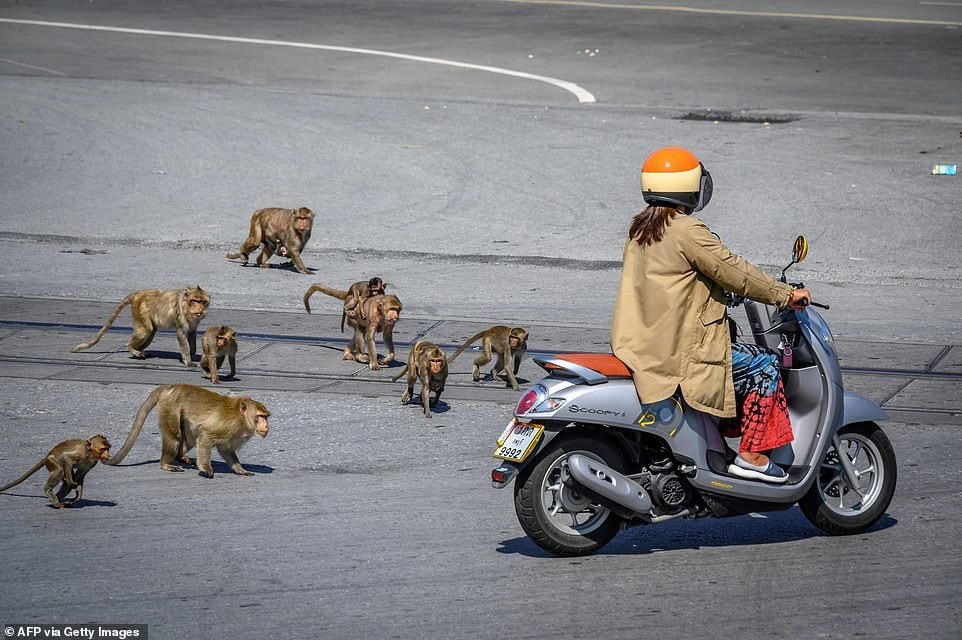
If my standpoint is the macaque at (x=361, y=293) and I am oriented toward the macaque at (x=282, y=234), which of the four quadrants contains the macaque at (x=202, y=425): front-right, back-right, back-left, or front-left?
back-left

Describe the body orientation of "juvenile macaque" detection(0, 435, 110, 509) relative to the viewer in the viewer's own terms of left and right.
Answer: facing to the right of the viewer

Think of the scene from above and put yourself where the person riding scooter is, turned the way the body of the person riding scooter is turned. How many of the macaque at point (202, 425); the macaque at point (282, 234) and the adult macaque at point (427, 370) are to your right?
0

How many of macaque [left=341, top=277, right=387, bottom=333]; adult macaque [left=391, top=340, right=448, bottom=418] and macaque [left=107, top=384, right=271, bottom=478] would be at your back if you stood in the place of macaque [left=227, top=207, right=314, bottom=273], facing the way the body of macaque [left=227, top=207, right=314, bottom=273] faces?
0

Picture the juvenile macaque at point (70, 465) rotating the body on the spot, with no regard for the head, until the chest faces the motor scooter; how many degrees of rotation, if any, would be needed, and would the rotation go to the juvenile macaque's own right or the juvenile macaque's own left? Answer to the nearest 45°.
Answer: approximately 45° to the juvenile macaque's own right

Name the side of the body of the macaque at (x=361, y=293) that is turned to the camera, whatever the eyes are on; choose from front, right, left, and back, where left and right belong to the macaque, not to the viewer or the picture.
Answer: right

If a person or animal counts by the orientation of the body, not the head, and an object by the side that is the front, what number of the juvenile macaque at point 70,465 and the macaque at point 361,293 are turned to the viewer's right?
2

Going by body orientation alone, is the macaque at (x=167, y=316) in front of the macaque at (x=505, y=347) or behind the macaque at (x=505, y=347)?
behind

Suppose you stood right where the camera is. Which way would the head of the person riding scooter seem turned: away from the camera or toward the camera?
away from the camera

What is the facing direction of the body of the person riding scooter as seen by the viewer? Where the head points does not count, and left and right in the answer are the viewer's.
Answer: facing away from the viewer and to the right of the viewer

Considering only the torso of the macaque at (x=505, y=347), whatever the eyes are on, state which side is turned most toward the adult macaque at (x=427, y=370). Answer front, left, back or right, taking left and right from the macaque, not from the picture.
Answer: right

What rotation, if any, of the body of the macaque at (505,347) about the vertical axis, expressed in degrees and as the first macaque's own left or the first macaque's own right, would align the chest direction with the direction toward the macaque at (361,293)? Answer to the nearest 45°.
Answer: approximately 180°

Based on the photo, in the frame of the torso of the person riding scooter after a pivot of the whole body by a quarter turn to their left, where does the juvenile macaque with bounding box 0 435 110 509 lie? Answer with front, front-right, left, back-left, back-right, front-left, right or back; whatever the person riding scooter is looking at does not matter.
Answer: front-left
